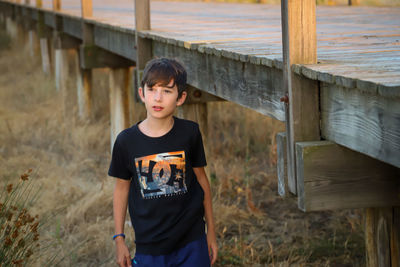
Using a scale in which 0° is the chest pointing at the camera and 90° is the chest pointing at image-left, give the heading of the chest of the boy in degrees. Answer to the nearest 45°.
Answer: approximately 0°
